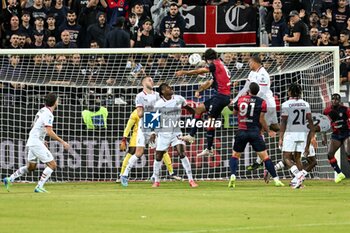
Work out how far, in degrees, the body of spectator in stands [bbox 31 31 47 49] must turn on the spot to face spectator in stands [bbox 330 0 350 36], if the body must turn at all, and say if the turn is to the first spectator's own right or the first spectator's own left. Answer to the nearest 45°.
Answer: approximately 90° to the first spectator's own left

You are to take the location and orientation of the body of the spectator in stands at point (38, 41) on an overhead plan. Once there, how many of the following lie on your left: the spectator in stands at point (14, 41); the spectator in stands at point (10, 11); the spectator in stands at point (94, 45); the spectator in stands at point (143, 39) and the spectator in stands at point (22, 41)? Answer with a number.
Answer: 2

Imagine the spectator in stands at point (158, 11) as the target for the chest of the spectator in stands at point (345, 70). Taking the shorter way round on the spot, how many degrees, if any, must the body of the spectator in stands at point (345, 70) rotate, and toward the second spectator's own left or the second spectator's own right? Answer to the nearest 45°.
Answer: approximately 90° to the second spectator's own right

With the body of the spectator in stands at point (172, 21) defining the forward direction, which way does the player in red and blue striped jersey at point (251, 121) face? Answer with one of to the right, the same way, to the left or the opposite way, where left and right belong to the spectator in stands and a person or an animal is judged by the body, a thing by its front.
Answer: the opposite way

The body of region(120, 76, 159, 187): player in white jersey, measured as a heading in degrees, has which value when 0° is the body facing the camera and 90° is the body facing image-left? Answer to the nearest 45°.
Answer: approximately 315°

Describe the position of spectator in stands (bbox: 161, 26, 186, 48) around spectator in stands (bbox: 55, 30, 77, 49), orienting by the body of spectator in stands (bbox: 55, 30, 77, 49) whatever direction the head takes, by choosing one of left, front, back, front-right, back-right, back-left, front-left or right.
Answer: left
